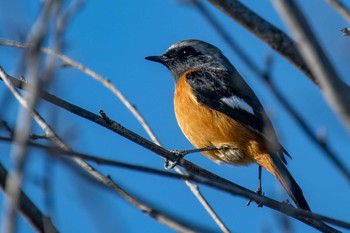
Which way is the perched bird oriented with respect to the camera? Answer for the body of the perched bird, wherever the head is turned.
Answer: to the viewer's left

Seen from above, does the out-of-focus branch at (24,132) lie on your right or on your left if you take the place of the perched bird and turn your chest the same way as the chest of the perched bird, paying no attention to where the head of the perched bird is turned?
on your left
